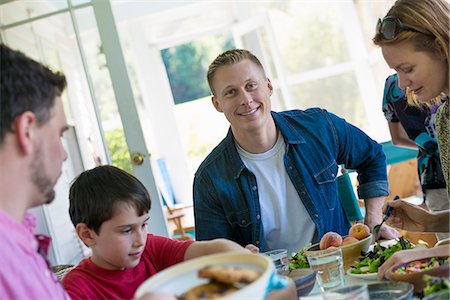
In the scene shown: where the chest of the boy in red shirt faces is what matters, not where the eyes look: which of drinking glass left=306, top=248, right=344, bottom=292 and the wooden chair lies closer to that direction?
the drinking glass

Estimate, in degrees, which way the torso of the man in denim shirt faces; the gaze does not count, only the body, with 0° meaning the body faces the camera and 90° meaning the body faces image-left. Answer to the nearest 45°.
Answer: approximately 0°

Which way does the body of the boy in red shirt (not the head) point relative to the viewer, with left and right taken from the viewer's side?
facing the viewer and to the right of the viewer

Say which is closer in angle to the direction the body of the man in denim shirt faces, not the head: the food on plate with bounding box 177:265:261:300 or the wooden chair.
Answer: the food on plate

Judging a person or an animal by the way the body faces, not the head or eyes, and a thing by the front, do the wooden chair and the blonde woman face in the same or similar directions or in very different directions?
very different directions

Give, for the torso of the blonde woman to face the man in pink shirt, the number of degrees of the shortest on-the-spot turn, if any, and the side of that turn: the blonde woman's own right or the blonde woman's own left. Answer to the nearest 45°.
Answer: approximately 45° to the blonde woman's own left

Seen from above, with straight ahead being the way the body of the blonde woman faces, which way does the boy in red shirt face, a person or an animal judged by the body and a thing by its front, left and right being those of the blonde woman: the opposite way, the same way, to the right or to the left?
the opposite way

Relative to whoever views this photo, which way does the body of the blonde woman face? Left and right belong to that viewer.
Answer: facing to the left of the viewer

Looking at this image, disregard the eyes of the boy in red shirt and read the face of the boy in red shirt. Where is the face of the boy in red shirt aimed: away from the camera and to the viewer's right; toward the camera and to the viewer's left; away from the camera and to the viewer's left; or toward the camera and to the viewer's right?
toward the camera and to the viewer's right

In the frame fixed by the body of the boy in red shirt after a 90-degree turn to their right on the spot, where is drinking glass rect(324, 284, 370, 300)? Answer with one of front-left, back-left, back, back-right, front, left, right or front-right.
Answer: left

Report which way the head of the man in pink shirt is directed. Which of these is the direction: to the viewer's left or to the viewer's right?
to the viewer's right

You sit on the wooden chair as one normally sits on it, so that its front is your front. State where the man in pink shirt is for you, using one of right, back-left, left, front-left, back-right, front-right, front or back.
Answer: right

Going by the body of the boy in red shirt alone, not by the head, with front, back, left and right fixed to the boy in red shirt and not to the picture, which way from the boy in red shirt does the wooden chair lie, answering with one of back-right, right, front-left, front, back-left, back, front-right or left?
back-left
